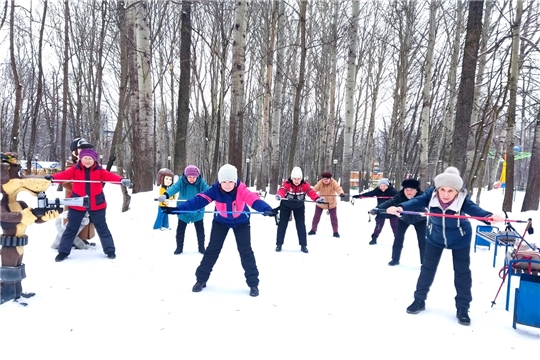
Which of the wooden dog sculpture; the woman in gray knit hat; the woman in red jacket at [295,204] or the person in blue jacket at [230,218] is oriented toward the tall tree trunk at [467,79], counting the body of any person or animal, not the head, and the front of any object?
the wooden dog sculpture

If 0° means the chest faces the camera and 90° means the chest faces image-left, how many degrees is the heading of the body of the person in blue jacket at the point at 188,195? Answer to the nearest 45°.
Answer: approximately 0°

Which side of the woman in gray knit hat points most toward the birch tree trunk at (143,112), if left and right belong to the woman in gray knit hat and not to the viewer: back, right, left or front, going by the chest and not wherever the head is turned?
right

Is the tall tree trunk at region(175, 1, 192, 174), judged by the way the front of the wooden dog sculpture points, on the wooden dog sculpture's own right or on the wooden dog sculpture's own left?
on the wooden dog sculpture's own left

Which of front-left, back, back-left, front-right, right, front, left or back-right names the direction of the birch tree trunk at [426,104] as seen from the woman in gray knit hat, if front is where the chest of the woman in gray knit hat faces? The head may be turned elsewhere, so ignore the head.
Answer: back

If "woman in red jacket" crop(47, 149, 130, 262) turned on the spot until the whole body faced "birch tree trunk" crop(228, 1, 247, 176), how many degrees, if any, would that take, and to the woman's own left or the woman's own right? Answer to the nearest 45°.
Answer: approximately 135° to the woman's own left

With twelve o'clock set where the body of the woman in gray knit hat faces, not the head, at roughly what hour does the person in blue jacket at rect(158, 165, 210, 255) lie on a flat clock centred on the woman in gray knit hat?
The person in blue jacket is roughly at 3 o'clock from the woman in gray knit hat.

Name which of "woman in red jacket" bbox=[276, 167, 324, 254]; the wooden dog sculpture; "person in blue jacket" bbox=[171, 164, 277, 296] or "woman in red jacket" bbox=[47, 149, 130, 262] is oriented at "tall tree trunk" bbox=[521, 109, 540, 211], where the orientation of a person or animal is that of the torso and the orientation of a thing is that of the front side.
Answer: the wooden dog sculpture

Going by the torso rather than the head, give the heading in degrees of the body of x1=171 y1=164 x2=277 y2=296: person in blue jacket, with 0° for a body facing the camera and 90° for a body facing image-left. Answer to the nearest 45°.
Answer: approximately 0°

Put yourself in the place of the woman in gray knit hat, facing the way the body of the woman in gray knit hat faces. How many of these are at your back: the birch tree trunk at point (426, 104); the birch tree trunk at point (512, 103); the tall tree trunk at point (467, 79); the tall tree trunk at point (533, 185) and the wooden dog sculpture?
4

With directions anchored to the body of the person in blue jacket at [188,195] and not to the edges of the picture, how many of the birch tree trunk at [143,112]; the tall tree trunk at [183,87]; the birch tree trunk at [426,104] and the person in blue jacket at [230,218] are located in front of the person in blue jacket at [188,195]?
1

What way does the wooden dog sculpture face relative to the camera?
to the viewer's right

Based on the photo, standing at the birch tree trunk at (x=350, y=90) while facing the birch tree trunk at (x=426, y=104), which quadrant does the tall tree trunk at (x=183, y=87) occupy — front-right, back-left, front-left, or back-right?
back-right

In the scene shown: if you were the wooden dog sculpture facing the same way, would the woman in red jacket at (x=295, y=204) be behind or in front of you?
in front

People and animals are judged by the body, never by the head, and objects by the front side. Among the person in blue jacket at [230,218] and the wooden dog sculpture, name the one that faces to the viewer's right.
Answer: the wooden dog sculpture

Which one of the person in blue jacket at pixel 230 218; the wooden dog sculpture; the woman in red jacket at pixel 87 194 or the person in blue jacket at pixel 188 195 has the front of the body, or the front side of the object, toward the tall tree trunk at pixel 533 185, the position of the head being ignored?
the wooden dog sculpture

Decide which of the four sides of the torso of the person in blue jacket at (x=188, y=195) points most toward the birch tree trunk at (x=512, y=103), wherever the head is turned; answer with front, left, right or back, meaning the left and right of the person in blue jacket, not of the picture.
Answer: left

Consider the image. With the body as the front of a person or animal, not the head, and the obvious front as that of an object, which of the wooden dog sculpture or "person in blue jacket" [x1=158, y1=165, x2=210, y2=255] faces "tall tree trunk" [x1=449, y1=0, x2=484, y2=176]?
the wooden dog sculpture
